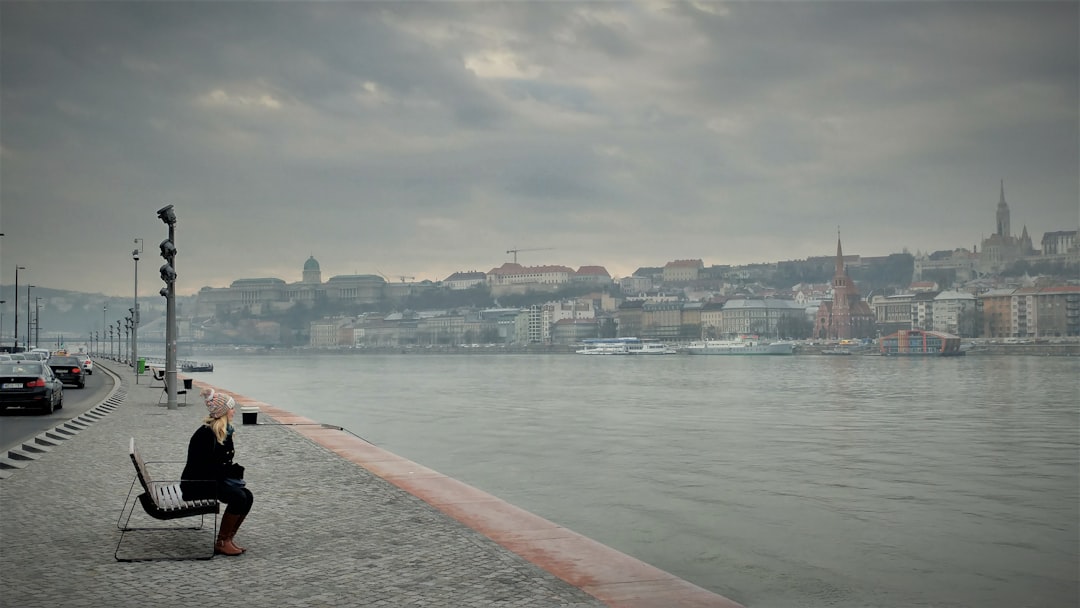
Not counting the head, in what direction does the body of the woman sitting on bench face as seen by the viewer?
to the viewer's right

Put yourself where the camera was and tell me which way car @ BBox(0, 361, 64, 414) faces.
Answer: facing away from the viewer

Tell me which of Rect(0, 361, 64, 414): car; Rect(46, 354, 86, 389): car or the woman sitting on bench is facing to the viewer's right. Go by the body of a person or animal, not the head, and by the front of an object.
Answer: the woman sitting on bench

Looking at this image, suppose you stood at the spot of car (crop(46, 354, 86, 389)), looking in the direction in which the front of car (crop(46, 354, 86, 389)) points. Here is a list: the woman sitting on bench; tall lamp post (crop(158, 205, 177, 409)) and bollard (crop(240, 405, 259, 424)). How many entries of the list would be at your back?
3

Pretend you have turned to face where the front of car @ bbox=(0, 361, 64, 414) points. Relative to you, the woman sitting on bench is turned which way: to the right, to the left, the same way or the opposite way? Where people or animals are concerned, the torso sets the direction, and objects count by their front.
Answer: to the right

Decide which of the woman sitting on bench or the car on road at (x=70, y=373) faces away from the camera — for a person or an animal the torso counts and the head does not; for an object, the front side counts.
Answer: the car on road

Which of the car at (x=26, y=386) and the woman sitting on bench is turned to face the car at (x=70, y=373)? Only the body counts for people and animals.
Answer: the car at (x=26, y=386)

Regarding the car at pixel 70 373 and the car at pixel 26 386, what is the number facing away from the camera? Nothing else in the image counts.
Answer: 2

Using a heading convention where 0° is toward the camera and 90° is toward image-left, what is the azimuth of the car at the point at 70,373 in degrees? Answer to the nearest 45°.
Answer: approximately 180°

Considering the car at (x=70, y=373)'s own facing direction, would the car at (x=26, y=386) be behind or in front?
behind

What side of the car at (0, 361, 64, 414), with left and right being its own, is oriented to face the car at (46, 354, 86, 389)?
front

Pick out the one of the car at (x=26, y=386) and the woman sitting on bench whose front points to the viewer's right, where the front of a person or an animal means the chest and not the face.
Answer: the woman sitting on bench

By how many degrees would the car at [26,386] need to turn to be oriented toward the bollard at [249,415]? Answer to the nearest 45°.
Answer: approximately 135° to its right

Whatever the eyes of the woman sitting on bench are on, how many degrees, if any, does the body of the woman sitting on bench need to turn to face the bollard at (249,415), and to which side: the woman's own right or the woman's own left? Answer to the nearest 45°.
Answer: approximately 90° to the woman's own left

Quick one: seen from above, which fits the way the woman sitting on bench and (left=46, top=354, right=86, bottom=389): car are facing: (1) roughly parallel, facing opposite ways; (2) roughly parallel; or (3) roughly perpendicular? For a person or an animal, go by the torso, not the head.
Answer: roughly perpendicular
